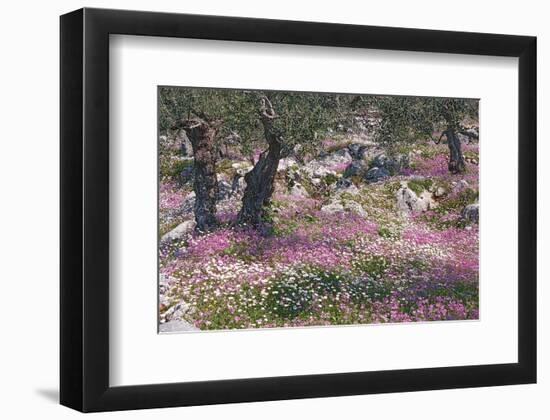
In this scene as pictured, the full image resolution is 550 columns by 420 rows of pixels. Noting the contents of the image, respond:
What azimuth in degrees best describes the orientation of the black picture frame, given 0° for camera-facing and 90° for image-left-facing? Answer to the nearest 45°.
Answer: approximately 315°
